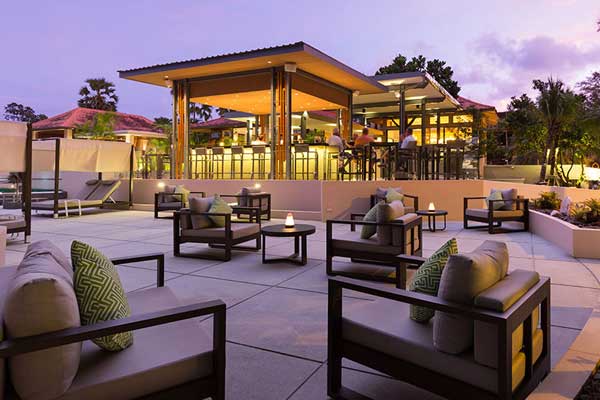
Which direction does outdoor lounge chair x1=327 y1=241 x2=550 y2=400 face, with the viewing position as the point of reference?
facing away from the viewer and to the left of the viewer

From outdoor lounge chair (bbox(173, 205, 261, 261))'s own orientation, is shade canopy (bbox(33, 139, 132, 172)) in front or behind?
behind

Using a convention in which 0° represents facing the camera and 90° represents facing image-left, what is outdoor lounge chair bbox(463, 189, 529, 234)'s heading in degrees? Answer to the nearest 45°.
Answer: approximately 45°

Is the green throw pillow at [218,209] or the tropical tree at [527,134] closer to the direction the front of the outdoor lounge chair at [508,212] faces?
the green throw pillow

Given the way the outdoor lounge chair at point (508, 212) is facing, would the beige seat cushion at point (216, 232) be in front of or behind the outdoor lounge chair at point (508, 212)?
in front

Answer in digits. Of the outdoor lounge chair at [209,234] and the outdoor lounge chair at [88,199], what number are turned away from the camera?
0

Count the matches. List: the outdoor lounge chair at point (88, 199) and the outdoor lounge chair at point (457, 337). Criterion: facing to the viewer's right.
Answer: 0

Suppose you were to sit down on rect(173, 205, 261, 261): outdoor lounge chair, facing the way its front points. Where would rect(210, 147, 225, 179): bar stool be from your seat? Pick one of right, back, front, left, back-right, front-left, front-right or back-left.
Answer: back-left

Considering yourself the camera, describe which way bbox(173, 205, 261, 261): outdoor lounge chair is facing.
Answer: facing the viewer and to the right of the viewer

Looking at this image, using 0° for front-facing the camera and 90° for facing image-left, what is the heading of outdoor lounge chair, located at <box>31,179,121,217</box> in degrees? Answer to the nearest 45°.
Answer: approximately 45°

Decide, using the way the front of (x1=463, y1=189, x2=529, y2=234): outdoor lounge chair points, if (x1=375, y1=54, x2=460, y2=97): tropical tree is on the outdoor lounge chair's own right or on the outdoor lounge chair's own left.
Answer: on the outdoor lounge chair's own right
